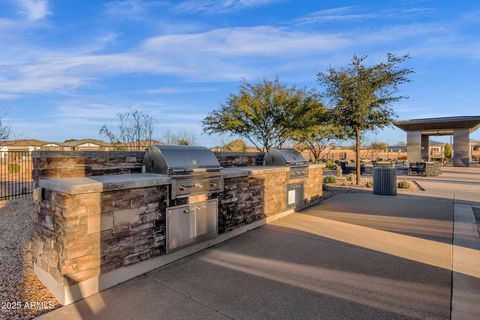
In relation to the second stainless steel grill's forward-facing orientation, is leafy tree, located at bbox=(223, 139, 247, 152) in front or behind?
behind

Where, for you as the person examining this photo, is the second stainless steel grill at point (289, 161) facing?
facing the viewer and to the right of the viewer

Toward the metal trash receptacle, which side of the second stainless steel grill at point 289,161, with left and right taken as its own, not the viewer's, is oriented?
left

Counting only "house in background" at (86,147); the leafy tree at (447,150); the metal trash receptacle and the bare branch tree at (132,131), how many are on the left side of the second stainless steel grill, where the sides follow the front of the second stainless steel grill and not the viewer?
2

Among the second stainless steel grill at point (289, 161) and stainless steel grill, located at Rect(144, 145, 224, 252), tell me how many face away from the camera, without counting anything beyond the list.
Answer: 0

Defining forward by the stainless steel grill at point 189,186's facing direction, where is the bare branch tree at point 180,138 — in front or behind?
behind

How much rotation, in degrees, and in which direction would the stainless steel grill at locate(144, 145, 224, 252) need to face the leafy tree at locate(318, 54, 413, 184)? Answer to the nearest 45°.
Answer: approximately 90° to its left

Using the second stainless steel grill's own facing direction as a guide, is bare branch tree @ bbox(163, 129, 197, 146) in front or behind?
behind

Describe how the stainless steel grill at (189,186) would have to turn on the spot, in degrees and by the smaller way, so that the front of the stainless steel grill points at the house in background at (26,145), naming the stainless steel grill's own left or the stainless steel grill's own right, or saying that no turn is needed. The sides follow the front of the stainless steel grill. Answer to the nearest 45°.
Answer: approximately 180°

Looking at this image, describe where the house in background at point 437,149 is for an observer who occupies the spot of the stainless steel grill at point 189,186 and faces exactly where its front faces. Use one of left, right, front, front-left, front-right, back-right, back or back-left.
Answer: left

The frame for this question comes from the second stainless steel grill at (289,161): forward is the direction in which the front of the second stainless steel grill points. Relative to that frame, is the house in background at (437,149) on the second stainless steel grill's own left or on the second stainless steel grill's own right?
on the second stainless steel grill's own left

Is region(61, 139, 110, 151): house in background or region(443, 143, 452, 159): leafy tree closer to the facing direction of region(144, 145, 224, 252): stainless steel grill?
the leafy tree

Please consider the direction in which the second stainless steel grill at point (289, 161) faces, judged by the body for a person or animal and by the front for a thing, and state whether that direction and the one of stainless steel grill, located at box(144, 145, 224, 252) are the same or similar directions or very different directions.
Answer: same or similar directions

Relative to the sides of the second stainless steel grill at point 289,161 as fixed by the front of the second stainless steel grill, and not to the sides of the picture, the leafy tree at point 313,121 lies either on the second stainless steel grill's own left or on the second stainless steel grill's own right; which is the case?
on the second stainless steel grill's own left

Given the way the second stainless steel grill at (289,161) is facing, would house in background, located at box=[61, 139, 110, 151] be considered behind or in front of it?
behind

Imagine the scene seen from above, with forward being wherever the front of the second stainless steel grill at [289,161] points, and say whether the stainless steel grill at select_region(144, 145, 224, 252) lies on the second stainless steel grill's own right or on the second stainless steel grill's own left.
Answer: on the second stainless steel grill's own right
